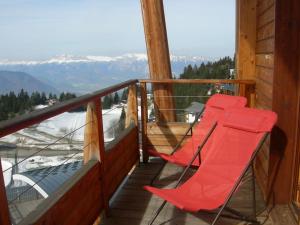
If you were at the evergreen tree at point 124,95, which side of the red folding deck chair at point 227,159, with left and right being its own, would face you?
right

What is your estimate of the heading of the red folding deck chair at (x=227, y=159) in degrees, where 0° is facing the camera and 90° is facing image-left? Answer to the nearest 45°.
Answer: approximately 45°

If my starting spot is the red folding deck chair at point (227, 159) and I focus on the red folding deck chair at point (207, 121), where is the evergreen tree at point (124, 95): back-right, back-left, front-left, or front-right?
front-left

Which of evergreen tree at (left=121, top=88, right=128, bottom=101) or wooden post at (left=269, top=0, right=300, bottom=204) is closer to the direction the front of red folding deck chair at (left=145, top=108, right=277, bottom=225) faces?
the evergreen tree

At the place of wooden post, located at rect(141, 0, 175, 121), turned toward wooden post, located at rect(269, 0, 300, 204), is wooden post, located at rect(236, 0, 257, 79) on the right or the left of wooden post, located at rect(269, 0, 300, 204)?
left

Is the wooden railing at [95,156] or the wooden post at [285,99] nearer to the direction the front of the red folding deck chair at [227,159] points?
the wooden railing

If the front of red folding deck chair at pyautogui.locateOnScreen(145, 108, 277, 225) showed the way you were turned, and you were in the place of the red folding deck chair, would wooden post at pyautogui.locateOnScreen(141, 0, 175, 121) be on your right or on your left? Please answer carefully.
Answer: on your right
